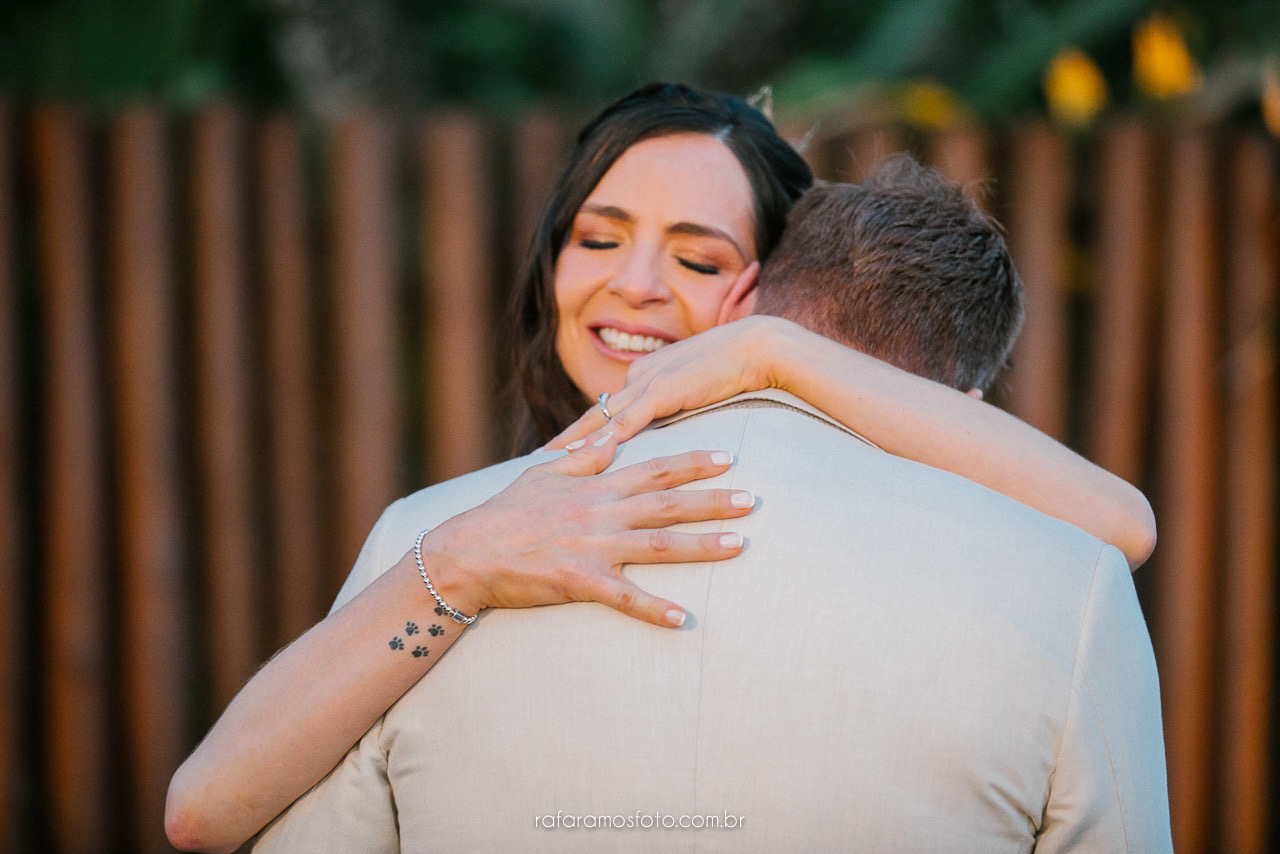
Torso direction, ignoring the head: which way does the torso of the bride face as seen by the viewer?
toward the camera

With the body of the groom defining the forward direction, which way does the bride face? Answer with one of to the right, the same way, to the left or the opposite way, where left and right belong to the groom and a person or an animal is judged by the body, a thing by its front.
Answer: the opposite way

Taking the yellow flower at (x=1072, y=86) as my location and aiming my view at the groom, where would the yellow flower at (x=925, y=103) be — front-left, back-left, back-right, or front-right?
front-right

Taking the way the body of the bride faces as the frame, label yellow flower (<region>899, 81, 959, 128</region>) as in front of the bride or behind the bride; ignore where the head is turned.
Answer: behind

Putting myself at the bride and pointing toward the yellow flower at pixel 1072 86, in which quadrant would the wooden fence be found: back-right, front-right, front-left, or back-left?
front-left

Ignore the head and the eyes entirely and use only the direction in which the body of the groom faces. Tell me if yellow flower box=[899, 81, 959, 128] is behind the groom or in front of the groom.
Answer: in front

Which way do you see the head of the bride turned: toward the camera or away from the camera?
toward the camera

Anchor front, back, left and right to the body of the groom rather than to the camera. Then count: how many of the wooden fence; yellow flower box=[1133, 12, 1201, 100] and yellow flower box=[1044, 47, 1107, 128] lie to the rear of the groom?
0

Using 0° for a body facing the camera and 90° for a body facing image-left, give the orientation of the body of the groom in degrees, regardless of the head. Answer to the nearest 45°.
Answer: approximately 180°

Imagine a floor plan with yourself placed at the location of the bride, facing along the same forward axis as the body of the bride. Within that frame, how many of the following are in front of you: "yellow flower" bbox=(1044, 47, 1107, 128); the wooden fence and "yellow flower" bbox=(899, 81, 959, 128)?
0
